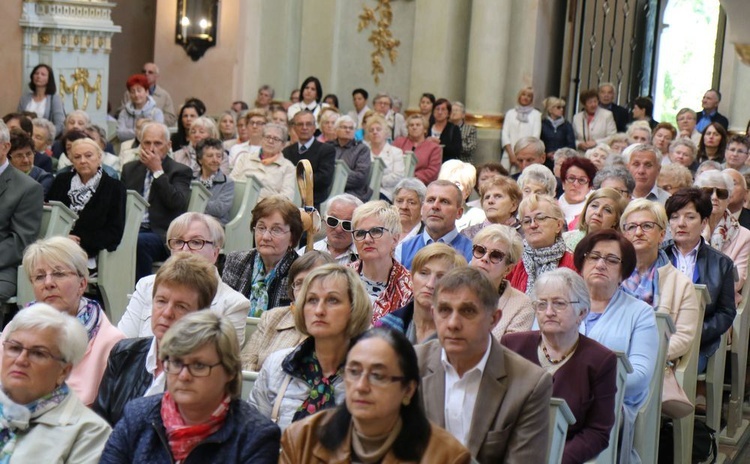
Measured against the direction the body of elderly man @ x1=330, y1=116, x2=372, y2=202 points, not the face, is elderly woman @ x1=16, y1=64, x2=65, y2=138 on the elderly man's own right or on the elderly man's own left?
on the elderly man's own right

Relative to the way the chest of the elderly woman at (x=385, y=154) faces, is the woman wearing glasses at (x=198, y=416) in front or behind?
in front

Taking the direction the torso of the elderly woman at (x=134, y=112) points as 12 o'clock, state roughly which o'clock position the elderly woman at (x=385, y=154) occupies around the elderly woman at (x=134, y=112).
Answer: the elderly woman at (x=385, y=154) is roughly at 10 o'clock from the elderly woman at (x=134, y=112).

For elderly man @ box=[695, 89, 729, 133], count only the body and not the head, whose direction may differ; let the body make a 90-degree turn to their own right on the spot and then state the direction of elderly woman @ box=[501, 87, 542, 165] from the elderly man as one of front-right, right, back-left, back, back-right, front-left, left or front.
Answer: front-left

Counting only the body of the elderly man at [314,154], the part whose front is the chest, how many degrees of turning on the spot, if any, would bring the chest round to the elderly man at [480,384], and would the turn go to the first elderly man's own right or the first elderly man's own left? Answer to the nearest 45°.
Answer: approximately 45° to the first elderly man's own left

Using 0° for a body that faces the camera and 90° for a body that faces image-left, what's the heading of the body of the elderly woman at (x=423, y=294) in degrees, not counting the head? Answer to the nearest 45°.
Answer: approximately 45°

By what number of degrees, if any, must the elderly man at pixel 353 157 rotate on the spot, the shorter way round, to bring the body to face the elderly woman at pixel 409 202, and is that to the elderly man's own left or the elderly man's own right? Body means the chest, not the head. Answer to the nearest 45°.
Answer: approximately 45° to the elderly man's own left

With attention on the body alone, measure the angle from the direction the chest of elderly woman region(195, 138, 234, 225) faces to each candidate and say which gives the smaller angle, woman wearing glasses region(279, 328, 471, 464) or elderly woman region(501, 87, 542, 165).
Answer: the woman wearing glasses

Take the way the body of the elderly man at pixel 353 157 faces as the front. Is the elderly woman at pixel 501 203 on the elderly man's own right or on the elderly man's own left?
on the elderly man's own left

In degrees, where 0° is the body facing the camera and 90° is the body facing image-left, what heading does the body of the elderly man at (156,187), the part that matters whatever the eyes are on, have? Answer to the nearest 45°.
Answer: approximately 45°

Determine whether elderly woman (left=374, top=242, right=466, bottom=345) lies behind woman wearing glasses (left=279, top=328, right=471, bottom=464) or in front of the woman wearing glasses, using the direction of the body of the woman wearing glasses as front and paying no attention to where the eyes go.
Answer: behind
